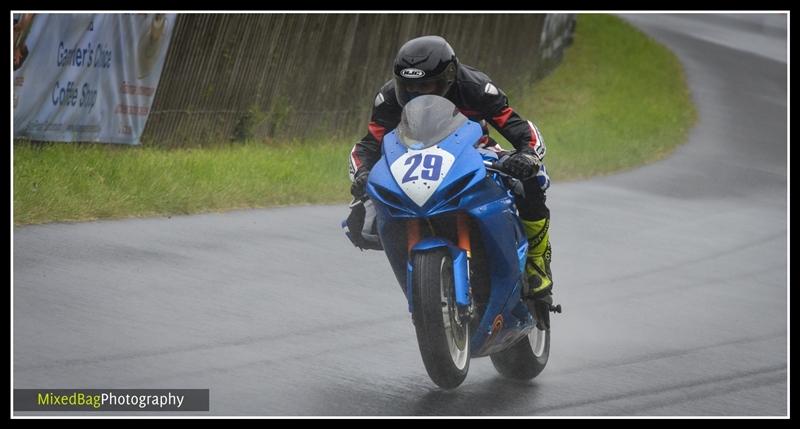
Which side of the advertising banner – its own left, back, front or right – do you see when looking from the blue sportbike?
front

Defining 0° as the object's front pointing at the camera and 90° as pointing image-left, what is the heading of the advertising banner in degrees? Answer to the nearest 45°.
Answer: approximately 0°
